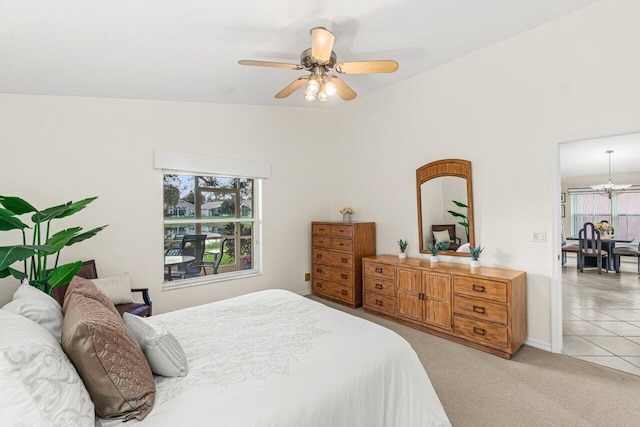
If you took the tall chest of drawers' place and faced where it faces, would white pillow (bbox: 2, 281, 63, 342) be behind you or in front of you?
in front

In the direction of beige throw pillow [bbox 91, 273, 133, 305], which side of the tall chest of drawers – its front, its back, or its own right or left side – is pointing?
front

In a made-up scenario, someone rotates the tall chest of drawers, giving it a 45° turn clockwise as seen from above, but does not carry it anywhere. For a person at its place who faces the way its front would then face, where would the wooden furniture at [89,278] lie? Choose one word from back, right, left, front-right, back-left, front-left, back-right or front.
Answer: front-left

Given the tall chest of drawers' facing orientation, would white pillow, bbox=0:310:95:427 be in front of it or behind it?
in front

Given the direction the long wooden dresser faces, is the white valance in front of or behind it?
in front

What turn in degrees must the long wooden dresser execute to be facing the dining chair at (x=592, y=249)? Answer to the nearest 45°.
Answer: approximately 180°

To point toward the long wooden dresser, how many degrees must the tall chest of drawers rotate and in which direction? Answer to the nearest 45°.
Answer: approximately 90° to its left

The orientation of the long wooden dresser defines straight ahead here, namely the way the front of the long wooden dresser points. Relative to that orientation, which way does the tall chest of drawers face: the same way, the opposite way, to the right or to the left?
the same way

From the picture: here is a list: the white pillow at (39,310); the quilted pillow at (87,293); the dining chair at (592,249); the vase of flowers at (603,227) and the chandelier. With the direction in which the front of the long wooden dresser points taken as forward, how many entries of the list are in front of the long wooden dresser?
2

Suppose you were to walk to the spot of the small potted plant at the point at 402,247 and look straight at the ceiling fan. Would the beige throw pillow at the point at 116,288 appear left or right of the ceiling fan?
right

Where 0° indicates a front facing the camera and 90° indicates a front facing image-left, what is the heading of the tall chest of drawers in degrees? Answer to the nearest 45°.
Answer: approximately 45°

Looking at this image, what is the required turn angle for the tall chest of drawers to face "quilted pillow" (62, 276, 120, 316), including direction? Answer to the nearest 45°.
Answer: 0° — it already faces it

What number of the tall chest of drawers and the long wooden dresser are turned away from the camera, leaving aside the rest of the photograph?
0

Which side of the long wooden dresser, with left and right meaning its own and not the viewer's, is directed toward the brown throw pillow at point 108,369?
front

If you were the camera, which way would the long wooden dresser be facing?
facing the viewer and to the left of the viewer

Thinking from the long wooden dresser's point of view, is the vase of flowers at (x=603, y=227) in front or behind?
behind
